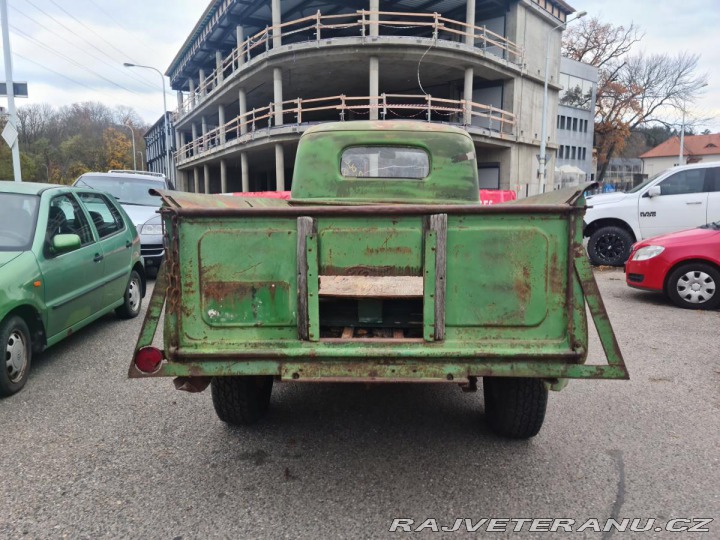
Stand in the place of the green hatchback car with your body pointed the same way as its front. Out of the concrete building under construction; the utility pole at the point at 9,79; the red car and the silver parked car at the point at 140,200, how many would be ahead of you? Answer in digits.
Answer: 0

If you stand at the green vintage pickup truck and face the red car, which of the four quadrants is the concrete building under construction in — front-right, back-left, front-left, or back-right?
front-left

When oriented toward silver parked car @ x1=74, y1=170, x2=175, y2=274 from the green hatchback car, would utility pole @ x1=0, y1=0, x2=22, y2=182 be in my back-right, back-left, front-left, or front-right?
front-left

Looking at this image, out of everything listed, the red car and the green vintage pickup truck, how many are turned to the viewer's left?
1

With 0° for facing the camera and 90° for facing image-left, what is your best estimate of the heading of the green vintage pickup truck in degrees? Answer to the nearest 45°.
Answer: approximately 180°

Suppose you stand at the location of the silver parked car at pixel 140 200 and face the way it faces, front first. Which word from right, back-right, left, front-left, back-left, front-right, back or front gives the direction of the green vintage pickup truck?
front-left

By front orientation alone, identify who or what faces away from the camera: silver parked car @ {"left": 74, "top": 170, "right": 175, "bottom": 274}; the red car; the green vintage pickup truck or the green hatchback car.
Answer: the green vintage pickup truck

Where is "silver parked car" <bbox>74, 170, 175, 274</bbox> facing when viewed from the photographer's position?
facing the viewer and to the left of the viewer

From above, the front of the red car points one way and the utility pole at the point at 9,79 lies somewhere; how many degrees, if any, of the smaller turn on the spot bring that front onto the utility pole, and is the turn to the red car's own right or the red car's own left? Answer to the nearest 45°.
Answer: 0° — it already faces it

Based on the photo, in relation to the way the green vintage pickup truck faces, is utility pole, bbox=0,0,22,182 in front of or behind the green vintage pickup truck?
in front

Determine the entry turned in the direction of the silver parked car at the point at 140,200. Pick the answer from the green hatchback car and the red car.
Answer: the red car

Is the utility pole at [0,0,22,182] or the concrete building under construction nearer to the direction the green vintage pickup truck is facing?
the concrete building under construction

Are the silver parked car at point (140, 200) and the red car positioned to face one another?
no

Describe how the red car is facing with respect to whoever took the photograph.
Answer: facing to the left of the viewer

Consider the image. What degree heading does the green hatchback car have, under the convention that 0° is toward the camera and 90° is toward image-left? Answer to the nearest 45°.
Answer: approximately 45°

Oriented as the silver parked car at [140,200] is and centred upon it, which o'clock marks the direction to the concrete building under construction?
The concrete building under construction is roughly at 6 o'clock from the silver parked car.

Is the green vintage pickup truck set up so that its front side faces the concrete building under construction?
yes

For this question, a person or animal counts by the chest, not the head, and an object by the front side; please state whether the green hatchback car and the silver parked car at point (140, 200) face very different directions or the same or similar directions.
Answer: same or similar directions

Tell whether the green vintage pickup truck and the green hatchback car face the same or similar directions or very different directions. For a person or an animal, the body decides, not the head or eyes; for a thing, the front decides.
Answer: very different directions

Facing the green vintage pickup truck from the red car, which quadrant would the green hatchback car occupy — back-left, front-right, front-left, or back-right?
front-right
